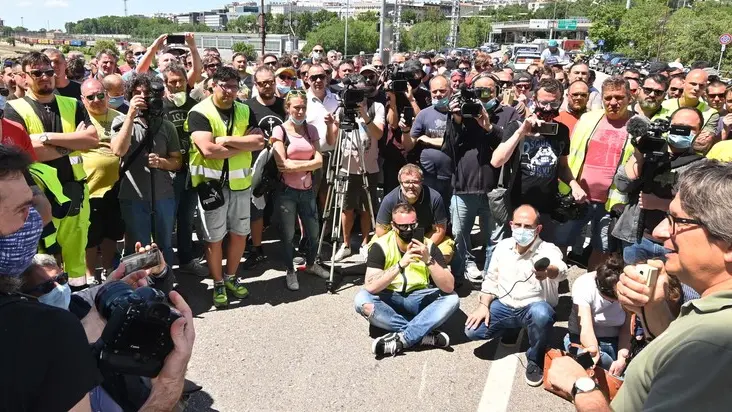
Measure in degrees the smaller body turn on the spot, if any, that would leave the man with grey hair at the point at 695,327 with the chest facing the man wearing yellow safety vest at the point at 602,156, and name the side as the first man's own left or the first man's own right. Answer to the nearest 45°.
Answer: approximately 90° to the first man's own right

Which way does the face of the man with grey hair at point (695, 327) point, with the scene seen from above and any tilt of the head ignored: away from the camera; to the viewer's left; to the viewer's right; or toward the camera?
to the viewer's left

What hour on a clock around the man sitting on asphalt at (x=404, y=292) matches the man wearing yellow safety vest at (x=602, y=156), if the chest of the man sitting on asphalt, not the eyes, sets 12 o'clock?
The man wearing yellow safety vest is roughly at 8 o'clock from the man sitting on asphalt.

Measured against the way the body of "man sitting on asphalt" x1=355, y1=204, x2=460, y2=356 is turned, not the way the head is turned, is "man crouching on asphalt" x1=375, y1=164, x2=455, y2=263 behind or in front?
behind

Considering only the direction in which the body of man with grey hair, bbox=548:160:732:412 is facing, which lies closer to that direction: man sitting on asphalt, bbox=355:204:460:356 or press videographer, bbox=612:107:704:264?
the man sitting on asphalt

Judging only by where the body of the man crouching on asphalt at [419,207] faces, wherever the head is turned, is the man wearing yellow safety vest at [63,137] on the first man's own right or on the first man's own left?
on the first man's own right

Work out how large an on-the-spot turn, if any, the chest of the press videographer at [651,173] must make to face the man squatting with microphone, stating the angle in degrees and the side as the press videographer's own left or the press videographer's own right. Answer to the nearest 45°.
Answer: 0° — they already face them

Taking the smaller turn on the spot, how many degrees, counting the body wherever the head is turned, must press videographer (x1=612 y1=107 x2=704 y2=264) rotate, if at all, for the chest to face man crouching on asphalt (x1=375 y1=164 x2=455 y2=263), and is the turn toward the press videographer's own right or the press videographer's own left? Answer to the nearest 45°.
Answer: approximately 45° to the press videographer's own right

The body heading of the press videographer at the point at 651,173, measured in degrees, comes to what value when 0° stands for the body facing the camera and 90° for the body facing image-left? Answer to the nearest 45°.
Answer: approximately 45°

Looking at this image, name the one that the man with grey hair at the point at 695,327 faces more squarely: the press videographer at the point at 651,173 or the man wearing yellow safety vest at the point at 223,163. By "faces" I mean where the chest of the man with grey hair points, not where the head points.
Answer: the man wearing yellow safety vest

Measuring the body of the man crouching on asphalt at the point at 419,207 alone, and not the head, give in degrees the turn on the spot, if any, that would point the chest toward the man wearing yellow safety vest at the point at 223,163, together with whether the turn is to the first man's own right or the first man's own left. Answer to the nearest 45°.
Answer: approximately 90° to the first man's own right

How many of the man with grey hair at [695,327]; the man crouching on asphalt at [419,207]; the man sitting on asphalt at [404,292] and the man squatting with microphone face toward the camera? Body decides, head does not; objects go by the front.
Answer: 3
